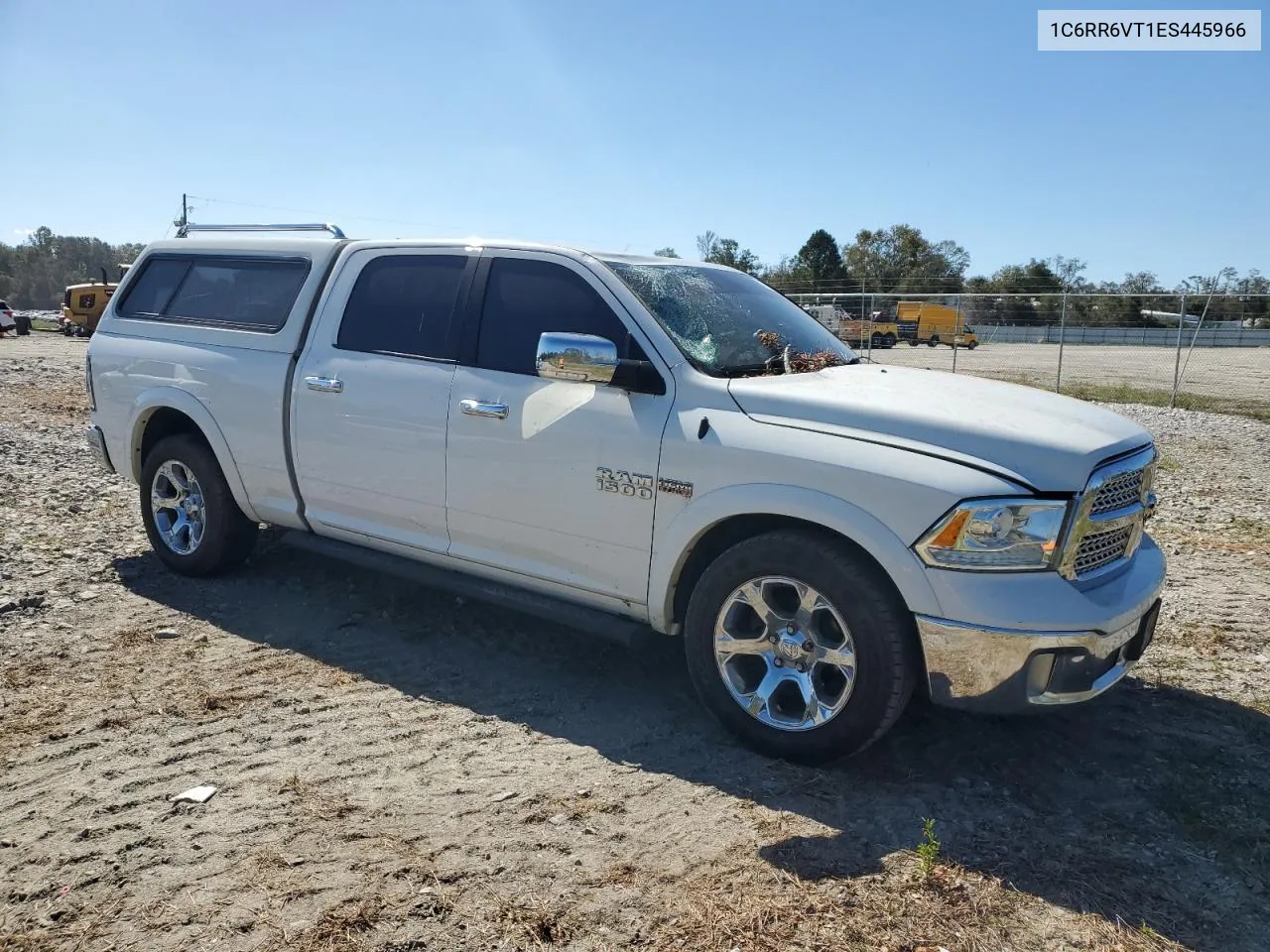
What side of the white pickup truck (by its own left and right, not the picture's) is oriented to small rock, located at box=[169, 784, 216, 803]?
right

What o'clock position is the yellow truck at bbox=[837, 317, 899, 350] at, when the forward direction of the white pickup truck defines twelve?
The yellow truck is roughly at 8 o'clock from the white pickup truck.

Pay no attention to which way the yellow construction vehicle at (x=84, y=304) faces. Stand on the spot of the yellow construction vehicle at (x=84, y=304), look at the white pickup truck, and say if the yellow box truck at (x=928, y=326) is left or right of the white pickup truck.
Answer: left

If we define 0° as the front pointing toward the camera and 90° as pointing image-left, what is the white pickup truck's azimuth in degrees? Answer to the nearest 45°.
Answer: approximately 315°

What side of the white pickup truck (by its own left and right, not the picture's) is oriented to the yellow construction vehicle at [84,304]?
back

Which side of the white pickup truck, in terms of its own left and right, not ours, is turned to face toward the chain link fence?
left

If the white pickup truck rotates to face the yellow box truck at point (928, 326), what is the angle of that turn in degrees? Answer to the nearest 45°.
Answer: approximately 135° to its left
